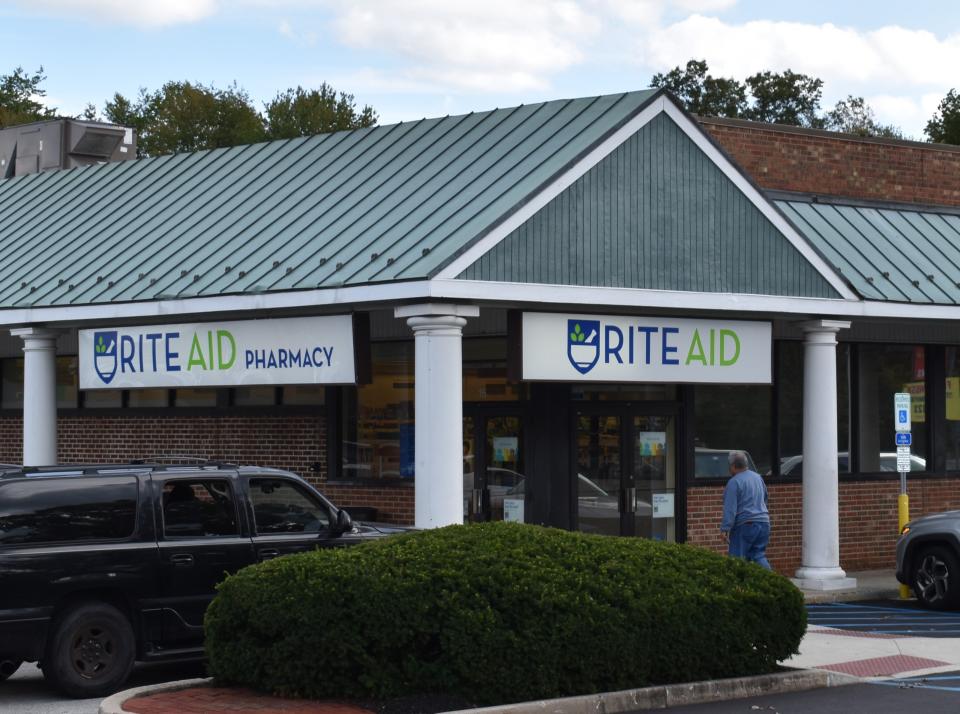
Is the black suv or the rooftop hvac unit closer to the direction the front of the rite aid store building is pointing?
the black suv

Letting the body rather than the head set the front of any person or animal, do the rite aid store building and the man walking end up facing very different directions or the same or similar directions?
very different directions

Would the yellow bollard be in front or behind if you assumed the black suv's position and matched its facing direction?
in front

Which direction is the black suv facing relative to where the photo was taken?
to the viewer's right

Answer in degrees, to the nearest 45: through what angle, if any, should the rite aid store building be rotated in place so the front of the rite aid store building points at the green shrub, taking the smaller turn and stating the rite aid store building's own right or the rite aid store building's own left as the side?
approximately 45° to the rite aid store building's own right

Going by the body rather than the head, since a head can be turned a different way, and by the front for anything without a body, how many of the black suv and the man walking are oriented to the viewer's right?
1

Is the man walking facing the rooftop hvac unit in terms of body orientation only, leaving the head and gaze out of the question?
yes

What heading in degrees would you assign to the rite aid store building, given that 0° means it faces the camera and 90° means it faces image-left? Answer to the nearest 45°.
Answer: approximately 315°

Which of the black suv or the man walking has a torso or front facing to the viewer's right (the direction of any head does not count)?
the black suv

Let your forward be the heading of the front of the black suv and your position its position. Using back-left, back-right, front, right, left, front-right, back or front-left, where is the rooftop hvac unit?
left

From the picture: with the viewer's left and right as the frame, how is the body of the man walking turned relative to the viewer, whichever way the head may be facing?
facing away from the viewer and to the left of the viewer

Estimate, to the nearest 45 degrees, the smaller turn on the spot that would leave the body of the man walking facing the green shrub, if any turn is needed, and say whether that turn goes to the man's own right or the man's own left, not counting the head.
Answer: approximately 135° to the man's own left

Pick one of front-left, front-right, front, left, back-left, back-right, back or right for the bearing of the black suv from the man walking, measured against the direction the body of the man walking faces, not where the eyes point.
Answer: left
